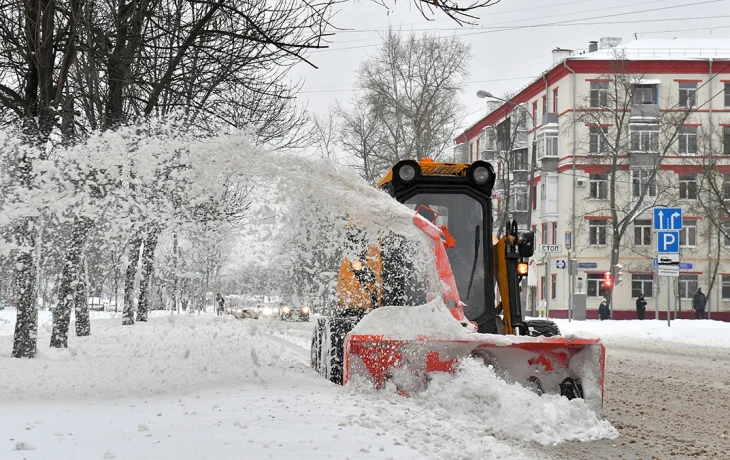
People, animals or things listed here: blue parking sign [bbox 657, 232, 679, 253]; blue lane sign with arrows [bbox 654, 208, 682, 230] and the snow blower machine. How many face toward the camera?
3

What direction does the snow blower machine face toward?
toward the camera

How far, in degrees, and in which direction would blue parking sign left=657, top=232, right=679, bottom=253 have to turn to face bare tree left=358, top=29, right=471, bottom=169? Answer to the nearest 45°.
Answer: approximately 135° to its right

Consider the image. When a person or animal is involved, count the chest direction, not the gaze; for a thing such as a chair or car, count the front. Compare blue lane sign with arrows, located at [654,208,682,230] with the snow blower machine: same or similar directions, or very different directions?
same or similar directions

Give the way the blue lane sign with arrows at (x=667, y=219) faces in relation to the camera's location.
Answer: facing the viewer

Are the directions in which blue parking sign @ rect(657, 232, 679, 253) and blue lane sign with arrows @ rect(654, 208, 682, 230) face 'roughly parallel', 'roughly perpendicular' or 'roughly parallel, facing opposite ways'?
roughly parallel

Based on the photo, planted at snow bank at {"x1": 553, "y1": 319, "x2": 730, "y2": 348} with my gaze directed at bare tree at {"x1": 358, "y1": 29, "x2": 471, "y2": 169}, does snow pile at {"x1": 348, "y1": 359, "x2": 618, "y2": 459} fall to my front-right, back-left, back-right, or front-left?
back-left

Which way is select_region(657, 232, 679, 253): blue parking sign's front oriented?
toward the camera

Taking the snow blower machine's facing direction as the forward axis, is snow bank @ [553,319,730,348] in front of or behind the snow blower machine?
behind

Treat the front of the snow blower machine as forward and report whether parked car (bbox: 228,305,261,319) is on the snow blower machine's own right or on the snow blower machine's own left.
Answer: on the snow blower machine's own right

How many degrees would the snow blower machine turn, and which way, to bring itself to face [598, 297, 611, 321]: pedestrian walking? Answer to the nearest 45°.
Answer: approximately 180°
